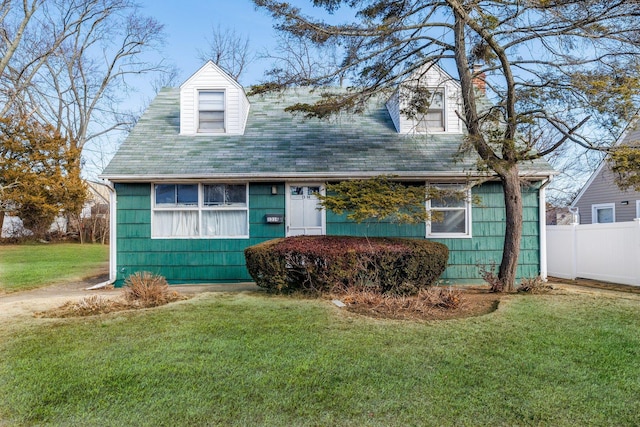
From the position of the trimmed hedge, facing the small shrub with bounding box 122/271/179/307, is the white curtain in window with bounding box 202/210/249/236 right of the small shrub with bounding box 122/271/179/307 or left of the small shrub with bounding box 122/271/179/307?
right

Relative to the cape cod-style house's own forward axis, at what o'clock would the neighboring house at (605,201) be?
The neighboring house is roughly at 8 o'clock from the cape cod-style house.

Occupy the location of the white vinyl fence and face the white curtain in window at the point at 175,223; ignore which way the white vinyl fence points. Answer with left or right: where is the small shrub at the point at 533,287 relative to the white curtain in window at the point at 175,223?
left

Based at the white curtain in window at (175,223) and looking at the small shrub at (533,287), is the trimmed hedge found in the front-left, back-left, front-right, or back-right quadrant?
front-right

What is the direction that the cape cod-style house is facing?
toward the camera

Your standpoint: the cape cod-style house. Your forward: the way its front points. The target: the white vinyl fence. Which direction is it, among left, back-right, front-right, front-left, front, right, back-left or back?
left

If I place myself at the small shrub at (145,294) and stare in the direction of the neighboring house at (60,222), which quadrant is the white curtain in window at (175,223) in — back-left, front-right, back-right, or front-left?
front-right

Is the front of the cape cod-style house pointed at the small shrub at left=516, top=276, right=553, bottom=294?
no

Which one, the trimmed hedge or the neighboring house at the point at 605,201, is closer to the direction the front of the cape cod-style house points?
the trimmed hedge

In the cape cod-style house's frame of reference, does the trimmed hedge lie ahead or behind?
ahead

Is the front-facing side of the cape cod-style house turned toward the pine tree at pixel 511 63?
no

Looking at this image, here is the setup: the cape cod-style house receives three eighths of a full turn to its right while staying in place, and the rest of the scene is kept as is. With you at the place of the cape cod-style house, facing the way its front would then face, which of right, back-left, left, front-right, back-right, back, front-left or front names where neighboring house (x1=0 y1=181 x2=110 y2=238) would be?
front

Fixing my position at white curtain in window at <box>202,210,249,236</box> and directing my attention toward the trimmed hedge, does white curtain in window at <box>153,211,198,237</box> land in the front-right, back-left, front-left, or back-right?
back-right
